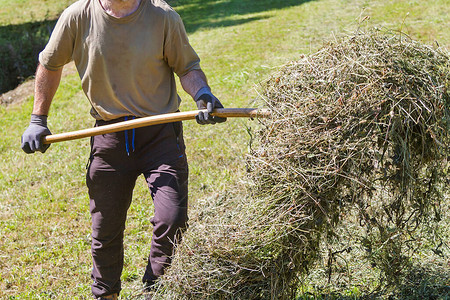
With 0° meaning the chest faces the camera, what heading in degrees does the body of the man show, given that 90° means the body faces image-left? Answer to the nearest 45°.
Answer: approximately 0°
